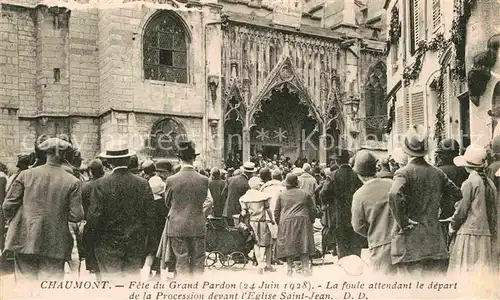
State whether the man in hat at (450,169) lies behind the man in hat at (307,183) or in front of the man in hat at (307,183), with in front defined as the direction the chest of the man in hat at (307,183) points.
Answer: behind

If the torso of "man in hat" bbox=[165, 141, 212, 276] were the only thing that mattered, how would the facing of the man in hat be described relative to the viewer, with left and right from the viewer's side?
facing away from the viewer

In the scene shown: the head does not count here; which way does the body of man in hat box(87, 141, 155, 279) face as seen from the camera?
away from the camera

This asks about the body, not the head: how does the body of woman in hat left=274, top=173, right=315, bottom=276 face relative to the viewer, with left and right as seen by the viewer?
facing away from the viewer

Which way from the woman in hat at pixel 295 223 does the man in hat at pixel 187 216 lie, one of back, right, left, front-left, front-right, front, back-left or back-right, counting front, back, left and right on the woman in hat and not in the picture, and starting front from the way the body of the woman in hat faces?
back-left

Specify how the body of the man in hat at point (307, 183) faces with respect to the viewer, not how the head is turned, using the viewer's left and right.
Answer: facing away from the viewer

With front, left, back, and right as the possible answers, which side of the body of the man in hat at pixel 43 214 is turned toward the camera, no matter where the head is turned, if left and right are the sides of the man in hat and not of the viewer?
back

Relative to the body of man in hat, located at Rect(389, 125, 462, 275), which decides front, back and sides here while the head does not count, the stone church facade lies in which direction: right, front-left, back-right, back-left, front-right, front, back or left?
front-left

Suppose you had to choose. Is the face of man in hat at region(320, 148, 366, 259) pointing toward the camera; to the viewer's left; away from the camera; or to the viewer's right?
away from the camera

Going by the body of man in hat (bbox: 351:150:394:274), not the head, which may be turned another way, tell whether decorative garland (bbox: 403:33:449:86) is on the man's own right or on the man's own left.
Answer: on the man's own right

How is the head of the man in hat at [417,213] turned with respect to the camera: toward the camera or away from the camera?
away from the camera

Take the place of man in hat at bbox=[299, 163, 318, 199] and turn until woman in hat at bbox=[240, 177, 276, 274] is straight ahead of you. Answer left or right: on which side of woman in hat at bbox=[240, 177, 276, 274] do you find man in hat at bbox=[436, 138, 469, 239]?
left

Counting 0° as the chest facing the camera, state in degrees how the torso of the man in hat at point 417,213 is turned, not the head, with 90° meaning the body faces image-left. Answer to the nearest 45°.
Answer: approximately 180°

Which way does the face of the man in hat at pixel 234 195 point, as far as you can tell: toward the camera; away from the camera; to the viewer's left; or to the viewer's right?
away from the camera
